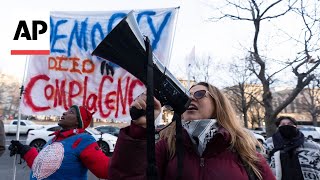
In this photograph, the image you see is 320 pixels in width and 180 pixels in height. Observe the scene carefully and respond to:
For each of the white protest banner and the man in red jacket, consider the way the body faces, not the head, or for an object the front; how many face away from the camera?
0

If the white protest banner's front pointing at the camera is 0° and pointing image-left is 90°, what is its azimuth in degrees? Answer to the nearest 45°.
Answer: approximately 0°
